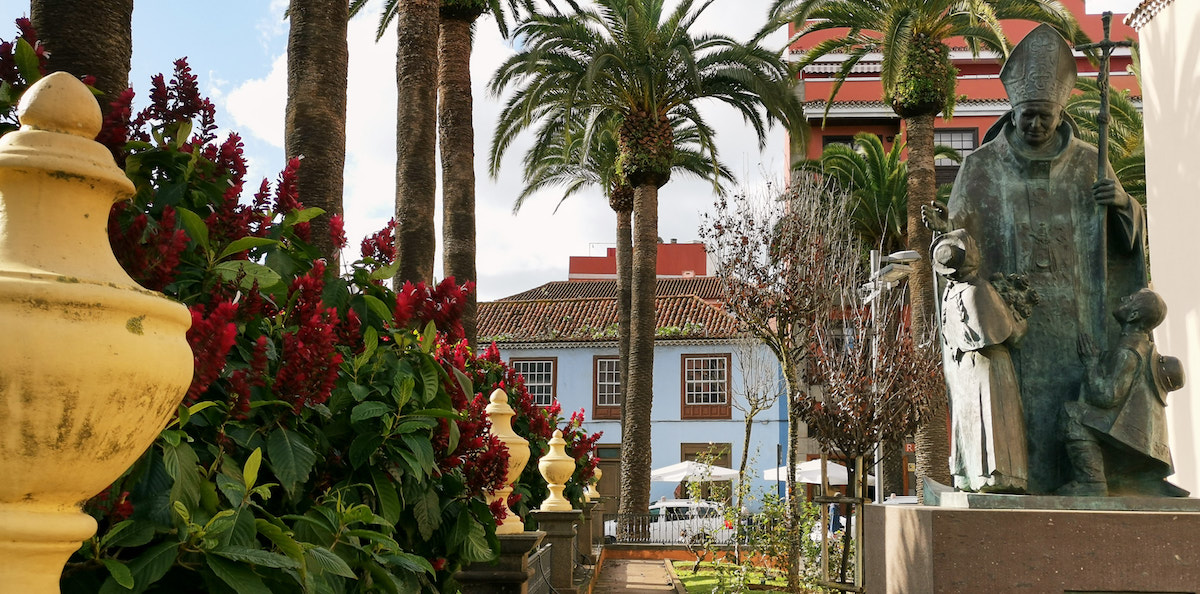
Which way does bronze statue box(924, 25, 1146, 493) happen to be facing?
toward the camera

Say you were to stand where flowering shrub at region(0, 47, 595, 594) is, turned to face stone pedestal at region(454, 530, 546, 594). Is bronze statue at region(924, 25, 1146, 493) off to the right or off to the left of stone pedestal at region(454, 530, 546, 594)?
right

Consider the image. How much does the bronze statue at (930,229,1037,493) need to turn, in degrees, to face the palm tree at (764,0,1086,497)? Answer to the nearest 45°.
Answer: approximately 135° to its right

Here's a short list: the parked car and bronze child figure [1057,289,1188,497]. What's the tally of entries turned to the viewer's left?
2

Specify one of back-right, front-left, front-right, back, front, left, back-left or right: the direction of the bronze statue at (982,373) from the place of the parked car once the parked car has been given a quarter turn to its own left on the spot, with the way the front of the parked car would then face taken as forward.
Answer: front

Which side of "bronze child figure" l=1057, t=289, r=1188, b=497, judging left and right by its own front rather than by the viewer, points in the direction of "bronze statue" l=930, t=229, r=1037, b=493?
front

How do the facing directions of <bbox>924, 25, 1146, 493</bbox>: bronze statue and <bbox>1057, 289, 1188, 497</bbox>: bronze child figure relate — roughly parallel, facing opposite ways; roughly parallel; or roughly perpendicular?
roughly perpendicular

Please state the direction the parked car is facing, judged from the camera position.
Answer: facing to the left of the viewer

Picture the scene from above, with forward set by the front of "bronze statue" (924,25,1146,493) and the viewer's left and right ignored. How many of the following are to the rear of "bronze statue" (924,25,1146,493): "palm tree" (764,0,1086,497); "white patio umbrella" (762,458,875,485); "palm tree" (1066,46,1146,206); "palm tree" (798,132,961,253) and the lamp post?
5

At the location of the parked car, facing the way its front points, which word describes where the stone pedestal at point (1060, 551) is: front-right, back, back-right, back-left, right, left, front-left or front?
left

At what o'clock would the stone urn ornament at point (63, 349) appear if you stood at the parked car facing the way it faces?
The stone urn ornament is roughly at 9 o'clock from the parked car.

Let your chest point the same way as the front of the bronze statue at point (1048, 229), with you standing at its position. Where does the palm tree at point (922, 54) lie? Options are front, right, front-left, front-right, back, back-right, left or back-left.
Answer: back

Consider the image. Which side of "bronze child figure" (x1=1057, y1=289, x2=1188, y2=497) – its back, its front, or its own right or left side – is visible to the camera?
left
